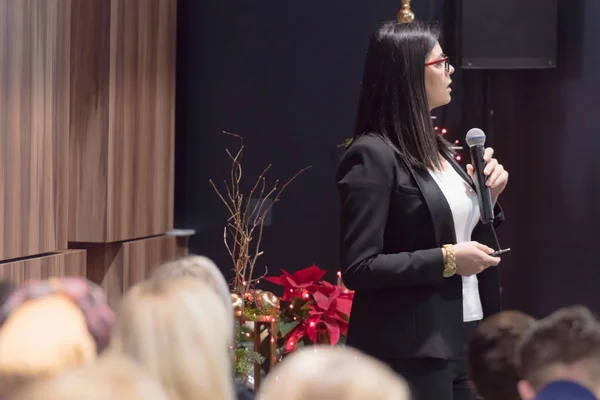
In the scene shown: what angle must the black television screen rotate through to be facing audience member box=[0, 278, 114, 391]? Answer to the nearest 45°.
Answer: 0° — it already faces them

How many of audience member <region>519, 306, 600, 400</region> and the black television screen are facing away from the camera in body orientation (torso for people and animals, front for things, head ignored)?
1

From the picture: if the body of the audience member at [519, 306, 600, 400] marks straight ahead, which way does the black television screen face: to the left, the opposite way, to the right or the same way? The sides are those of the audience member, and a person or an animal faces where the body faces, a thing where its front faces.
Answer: the opposite way

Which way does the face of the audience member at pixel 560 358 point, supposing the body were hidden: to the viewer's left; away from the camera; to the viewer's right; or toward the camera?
away from the camera

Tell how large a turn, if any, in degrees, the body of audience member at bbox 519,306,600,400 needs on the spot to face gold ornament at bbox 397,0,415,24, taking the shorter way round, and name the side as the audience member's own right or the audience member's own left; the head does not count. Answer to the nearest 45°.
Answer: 0° — they already face it

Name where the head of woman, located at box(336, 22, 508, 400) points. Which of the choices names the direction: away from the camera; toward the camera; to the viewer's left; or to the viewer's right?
to the viewer's right

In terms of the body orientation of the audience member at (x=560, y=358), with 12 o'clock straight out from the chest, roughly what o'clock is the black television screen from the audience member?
The black television screen is roughly at 12 o'clock from the audience member.

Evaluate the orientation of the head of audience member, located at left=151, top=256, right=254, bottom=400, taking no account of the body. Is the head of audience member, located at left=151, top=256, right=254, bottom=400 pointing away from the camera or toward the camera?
away from the camera

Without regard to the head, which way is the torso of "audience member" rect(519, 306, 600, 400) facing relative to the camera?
away from the camera

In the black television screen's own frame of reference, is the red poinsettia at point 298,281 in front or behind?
in front

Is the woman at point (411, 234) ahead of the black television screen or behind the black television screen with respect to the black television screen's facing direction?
ahead

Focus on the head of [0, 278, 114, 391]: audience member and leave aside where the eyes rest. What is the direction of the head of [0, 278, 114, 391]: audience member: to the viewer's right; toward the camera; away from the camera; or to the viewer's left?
away from the camera
